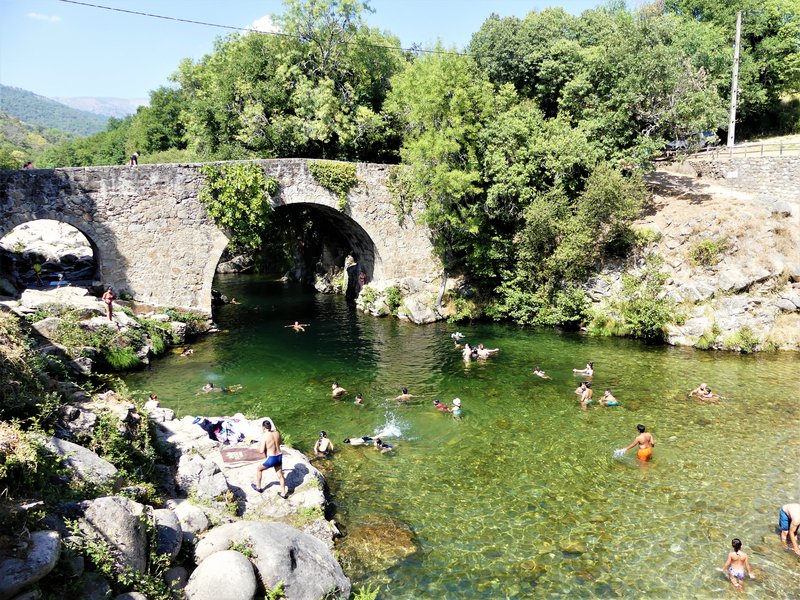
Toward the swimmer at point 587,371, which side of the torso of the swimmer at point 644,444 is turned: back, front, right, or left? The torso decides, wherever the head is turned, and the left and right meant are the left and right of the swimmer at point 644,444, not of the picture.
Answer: front

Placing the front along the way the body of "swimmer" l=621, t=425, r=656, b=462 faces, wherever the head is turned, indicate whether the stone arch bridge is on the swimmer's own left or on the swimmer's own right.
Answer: on the swimmer's own left

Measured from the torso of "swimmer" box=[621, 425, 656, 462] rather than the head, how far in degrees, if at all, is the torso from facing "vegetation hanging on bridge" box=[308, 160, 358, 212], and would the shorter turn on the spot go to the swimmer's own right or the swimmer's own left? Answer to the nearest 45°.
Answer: approximately 45° to the swimmer's own left

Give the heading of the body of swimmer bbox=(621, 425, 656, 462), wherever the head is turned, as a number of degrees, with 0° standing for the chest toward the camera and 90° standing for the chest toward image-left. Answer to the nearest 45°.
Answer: approximately 180°
